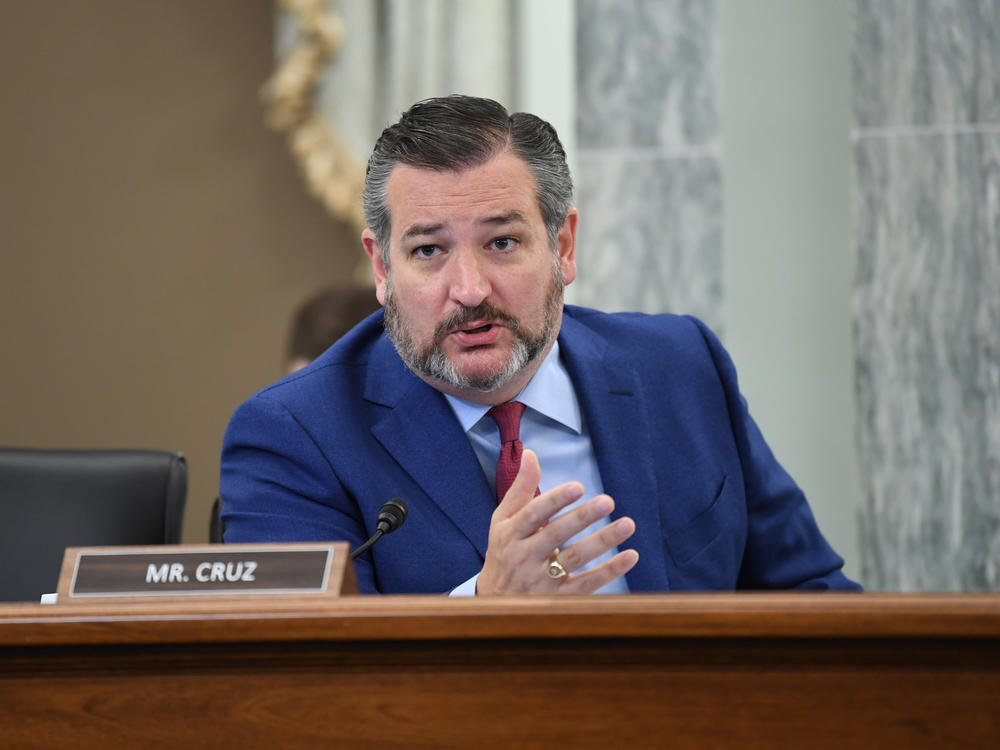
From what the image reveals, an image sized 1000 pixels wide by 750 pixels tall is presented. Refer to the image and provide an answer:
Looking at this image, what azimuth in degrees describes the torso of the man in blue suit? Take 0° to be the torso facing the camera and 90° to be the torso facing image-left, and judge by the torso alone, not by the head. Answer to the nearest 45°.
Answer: approximately 0°

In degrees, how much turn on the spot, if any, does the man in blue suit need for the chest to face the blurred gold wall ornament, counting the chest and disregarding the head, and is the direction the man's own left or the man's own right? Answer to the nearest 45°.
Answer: approximately 180°

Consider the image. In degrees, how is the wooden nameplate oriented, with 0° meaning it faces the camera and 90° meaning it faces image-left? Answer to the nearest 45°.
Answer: approximately 0°

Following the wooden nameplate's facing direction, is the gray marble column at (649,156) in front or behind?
behind

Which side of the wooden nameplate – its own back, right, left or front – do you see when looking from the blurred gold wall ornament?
back

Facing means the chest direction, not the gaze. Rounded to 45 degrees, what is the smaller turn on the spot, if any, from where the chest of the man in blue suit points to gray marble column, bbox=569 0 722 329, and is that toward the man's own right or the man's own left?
approximately 180°

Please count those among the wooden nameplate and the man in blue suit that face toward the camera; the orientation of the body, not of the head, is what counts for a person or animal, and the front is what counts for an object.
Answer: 2

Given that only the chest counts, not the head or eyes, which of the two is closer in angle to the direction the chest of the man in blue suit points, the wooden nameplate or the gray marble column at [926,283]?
the wooden nameplate
